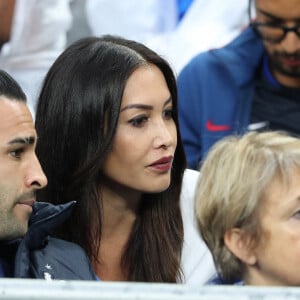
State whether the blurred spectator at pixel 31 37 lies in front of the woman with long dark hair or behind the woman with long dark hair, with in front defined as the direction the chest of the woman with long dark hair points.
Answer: behind

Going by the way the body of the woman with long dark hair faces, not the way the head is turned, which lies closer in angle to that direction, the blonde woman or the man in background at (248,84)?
the blonde woman

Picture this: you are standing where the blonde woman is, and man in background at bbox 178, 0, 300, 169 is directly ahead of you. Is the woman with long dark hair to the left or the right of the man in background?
left

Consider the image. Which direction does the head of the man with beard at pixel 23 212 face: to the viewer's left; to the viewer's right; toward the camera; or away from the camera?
to the viewer's right

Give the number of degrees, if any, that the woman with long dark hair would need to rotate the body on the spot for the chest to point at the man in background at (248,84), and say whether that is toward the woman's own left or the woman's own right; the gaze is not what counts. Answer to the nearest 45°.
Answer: approximately 90° to the woman's own left

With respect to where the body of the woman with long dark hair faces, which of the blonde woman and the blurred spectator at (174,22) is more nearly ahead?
the blonde woman

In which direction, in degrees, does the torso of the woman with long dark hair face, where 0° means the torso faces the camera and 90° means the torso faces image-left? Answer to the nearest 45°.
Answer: approximately 315°

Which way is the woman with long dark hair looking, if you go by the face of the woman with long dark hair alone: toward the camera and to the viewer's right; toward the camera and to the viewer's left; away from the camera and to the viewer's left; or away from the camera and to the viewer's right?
toward the camera and to the viewer's right

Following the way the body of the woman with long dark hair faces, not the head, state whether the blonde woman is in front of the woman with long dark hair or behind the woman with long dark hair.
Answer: in front
